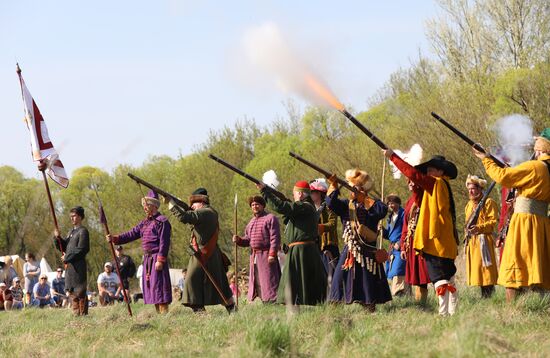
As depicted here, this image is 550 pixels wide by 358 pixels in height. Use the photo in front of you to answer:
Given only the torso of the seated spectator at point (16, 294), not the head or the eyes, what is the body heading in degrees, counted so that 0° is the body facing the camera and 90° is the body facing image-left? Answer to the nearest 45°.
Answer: approximately 0°

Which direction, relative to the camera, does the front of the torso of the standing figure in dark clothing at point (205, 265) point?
to the viewer's left

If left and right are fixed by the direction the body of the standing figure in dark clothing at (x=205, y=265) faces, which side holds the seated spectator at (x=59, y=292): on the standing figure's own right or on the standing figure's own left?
on the standing figure's own right

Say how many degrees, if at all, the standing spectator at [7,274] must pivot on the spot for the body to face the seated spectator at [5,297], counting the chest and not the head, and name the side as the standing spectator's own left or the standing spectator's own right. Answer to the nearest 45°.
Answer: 0° — they already face them

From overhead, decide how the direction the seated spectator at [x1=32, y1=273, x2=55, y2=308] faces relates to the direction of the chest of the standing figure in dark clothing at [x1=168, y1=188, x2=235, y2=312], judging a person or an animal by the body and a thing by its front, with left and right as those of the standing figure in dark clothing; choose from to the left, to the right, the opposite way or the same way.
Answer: to the left

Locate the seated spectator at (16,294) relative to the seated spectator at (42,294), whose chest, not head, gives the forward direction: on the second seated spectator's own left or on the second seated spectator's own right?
on the second seated spectator's own right
